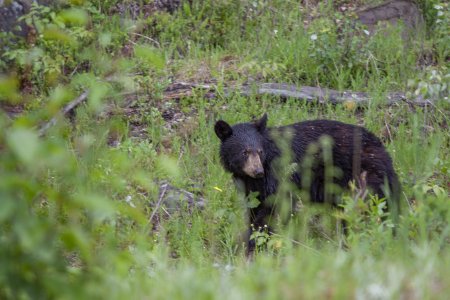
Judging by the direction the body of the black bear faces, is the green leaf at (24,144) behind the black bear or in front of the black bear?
in front

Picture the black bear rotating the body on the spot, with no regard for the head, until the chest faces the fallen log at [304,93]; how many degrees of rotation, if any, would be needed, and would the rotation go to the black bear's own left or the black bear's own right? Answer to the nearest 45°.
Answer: approximately 135° to the black bear's own right

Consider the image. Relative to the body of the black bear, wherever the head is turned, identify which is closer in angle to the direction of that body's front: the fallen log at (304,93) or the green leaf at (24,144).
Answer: the green leaf

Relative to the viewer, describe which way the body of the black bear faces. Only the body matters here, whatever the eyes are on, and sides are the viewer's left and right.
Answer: facing the viewer and to the left of the viewer
